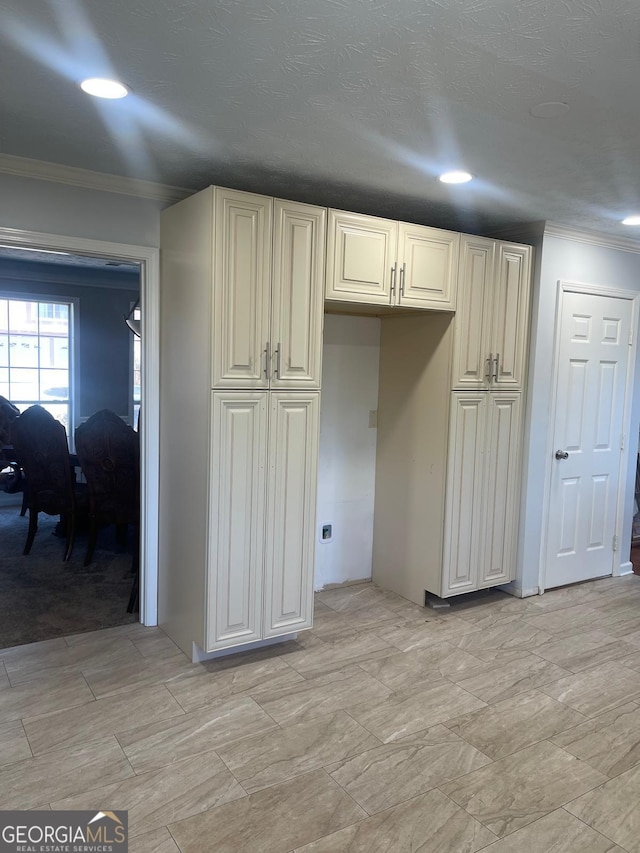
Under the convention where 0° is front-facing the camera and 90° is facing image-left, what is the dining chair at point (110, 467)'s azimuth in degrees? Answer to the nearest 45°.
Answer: approximately 225°

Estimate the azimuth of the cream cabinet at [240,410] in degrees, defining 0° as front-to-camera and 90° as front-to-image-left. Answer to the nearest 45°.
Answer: approximately 315°

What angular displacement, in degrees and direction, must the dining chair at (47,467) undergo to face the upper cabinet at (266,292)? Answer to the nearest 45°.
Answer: approximately 90° to its right

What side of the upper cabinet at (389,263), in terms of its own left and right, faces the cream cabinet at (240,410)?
right

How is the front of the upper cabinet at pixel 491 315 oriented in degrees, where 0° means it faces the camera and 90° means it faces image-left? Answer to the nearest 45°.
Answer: approximately 315°

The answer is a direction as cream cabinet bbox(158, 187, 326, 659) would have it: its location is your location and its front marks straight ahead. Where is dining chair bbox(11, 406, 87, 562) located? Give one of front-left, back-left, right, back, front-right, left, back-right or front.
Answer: back

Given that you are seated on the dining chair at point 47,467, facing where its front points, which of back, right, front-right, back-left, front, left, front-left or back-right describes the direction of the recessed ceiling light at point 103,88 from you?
back-right

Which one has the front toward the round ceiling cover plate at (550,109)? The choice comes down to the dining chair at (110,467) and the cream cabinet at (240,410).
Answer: the cream cabinet

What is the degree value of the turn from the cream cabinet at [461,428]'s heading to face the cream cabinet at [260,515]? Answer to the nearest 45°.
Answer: approximately 90° to its right

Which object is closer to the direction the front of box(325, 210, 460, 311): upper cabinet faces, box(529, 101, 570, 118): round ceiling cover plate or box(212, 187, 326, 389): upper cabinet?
the round ceiling cover plate

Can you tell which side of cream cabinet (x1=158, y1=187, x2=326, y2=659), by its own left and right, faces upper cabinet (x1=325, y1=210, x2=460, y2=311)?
left
